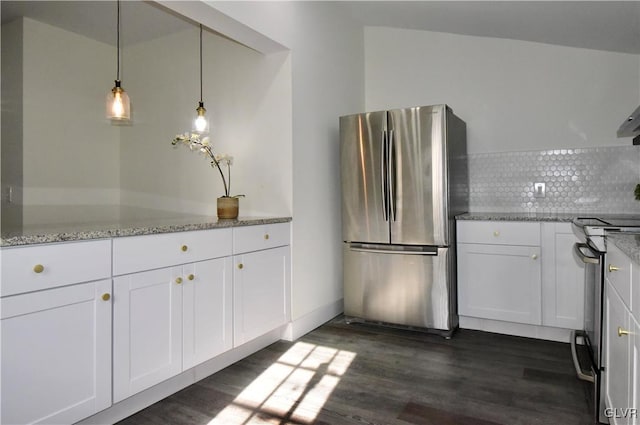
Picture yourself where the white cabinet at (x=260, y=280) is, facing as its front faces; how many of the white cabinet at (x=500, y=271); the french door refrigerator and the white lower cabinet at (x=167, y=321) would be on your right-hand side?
1

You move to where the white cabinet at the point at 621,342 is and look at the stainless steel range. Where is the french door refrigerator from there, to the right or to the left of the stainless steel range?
left

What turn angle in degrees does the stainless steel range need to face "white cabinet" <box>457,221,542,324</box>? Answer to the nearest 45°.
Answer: approximately 45° to its right

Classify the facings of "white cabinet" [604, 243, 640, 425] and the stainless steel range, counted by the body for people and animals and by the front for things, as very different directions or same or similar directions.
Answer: same or similar directions

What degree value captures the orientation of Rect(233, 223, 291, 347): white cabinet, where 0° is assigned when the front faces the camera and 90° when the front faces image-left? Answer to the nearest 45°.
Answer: approximately 315°

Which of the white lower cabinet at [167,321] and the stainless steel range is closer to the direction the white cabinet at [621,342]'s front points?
the white lower cabinet

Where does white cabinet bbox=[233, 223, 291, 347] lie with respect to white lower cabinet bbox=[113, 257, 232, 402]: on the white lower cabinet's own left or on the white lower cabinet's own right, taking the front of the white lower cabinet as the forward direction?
on the white lower cabinet's own left

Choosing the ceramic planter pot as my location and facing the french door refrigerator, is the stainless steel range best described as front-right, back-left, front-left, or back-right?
front-right

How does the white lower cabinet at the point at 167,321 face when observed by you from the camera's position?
facing the viewer and to the right of the viewer

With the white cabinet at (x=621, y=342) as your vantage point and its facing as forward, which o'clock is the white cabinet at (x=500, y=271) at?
the white cabinet at (x=500, y=271) is roughly at 2 o'clock from the white cabinet at (x=621, y=342).

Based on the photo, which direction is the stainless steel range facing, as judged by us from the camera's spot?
facing to the left of the viewer

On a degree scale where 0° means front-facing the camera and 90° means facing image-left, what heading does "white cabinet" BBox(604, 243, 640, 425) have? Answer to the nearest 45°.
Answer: approximately 90°

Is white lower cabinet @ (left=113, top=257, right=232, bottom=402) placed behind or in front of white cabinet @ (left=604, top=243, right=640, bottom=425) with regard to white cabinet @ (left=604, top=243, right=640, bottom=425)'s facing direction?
in front

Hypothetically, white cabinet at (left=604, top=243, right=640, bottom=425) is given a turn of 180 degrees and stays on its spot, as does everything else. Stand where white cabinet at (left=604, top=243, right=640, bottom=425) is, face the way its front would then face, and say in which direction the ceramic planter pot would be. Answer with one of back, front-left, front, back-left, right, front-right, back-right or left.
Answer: back

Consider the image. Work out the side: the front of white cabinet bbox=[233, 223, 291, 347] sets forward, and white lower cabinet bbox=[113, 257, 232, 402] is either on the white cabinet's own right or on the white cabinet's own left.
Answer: on the white cabinet's own right

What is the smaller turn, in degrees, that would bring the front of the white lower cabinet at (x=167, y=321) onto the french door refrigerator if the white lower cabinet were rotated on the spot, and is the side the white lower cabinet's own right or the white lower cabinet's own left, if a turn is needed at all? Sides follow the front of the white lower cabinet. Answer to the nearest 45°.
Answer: approximately 45° to the white lower cabinet's own left
